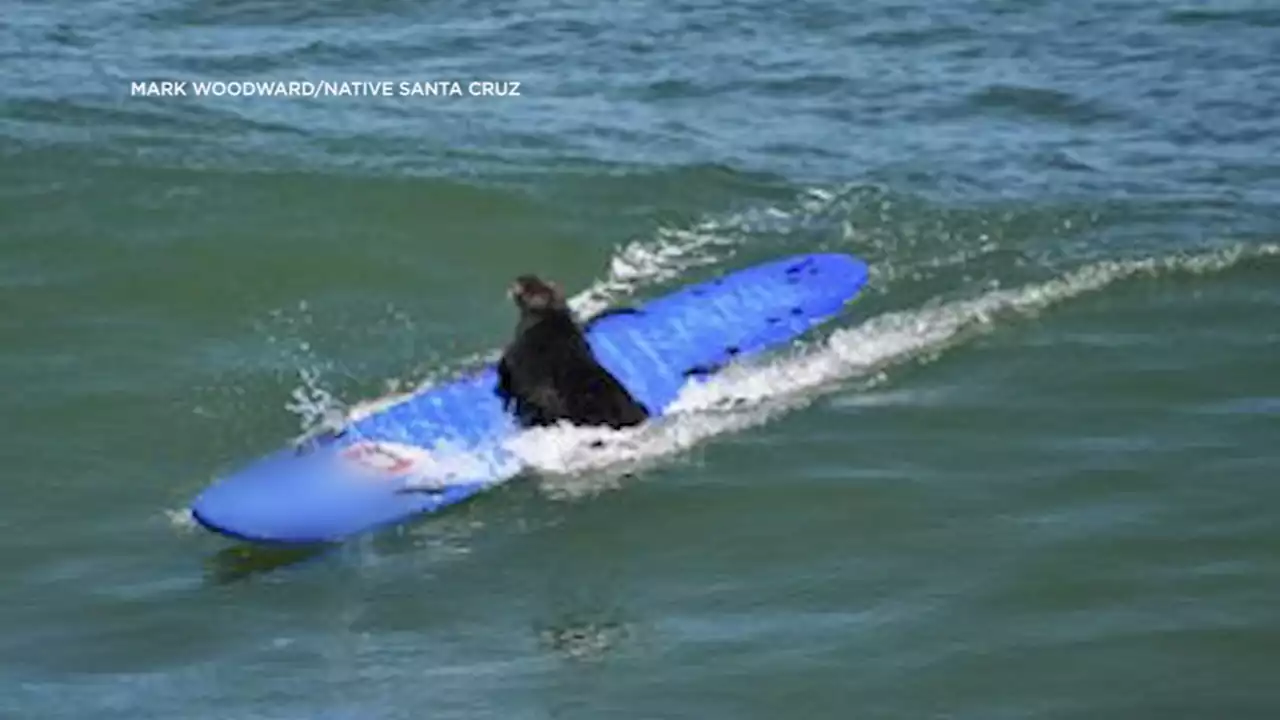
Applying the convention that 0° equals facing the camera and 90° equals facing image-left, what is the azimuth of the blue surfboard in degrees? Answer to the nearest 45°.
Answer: approximately 45°
